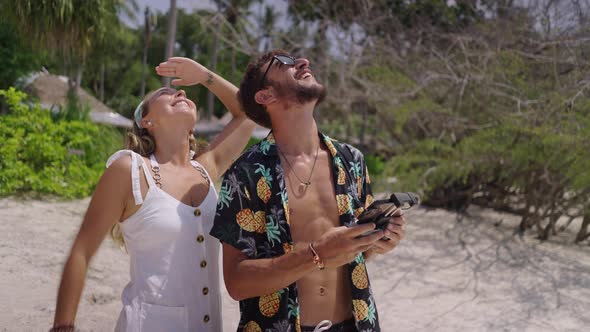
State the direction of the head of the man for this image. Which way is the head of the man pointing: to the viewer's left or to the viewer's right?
to the viewer's right

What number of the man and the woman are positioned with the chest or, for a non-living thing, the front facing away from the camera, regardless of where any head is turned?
0

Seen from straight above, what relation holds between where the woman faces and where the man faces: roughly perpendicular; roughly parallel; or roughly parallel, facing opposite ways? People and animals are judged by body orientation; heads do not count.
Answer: roughly parallel

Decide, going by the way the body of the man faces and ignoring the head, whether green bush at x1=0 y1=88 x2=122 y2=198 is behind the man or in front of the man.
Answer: behind

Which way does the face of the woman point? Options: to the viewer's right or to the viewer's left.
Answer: to the viewer's right

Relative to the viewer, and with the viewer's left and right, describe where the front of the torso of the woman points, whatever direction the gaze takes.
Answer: facing the viewer and to the right of the viewer

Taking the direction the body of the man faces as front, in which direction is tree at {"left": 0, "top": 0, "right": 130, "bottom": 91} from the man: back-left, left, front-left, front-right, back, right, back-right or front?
back

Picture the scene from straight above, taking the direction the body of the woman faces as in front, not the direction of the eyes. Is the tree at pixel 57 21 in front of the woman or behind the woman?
behind
